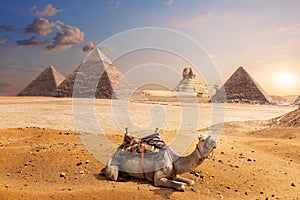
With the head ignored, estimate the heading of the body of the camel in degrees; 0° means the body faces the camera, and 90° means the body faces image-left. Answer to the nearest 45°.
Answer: approximately 315°
